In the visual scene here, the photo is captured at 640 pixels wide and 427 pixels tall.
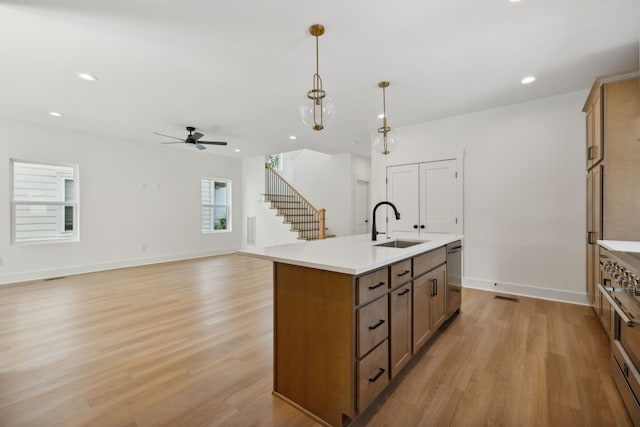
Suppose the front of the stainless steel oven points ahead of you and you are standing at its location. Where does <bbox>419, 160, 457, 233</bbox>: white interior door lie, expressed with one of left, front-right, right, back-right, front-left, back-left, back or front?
front-right

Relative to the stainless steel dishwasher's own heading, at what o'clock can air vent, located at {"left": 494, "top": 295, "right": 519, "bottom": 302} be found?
The air vent is roughly at 10 o'clock from the stainless steel dishwasher.

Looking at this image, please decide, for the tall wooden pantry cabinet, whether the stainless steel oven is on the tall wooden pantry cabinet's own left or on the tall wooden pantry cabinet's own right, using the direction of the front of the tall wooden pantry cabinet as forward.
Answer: on the tall wooden pantry cabinet's own left

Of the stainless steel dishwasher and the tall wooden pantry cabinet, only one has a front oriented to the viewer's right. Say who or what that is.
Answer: the stainless steel dishwasher

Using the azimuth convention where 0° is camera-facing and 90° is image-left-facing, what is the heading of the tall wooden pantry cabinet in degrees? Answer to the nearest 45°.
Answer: approximately 90°

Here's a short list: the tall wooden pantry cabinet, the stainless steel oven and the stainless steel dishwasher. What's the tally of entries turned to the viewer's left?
2

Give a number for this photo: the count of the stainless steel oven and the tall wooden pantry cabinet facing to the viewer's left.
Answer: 2

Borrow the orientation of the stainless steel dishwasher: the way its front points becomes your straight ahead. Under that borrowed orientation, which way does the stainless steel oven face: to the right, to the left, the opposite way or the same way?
the opposite way

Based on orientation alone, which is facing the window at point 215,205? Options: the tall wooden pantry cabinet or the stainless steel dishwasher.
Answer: the tall wooden pantry cabinet

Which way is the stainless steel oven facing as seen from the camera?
to the viewer's left

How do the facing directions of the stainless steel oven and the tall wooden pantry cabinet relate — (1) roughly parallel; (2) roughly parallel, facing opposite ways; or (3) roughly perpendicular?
roughly parallel

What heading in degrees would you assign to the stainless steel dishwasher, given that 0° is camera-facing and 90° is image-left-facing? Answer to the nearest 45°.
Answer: approximately 270°

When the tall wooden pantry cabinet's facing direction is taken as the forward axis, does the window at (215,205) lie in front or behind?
in front

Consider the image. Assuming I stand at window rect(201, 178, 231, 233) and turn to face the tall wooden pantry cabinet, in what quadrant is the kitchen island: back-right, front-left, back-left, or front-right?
front-right

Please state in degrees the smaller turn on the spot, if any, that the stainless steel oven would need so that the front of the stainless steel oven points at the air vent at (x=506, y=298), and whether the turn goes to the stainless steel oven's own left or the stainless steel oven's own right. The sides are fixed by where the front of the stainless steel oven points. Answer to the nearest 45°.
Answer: approximately 45° to the stainless steel oven's own right
